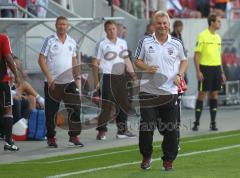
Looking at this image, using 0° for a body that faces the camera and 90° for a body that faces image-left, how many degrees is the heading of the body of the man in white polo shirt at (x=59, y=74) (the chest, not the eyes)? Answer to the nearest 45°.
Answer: approximately 315°

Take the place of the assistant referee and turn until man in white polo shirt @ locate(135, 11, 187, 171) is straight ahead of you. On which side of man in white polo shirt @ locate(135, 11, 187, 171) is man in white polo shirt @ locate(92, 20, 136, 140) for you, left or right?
right

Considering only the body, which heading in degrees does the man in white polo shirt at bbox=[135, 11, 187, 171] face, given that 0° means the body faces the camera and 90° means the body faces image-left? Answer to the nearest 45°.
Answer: approximately 0°

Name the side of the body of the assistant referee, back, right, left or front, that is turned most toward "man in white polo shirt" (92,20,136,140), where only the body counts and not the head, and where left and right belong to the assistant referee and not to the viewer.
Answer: right

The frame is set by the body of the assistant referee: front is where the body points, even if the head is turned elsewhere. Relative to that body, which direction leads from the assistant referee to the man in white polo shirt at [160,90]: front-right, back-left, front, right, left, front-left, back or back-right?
front-right

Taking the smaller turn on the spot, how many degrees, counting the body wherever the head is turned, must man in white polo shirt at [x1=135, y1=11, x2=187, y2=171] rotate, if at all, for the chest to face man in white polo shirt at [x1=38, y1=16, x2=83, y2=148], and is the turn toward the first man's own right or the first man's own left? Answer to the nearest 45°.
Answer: approximately 135° to the first man's own right

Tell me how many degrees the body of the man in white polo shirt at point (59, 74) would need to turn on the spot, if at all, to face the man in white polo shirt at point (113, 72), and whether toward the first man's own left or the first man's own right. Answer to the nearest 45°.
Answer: approximately 90° to the first man's own left

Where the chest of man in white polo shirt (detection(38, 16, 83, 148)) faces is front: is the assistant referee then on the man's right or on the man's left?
on the man's left
